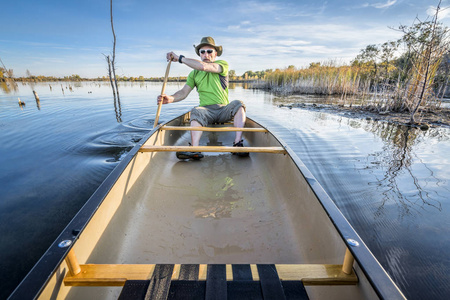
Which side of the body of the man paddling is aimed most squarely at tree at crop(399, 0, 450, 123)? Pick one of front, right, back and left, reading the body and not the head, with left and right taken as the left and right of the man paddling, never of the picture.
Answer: left

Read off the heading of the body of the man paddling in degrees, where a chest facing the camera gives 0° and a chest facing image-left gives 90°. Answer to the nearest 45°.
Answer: approximately 0°
